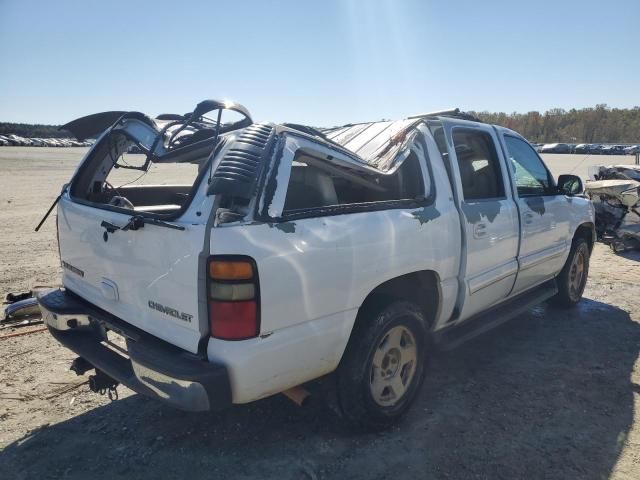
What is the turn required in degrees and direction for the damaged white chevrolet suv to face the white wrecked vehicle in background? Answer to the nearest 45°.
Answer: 0° — it already faces it

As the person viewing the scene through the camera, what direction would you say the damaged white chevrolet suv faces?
facing away from the viewer and to the right of the viewer
